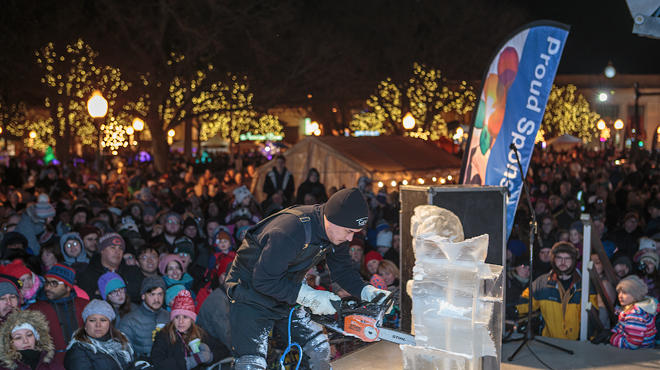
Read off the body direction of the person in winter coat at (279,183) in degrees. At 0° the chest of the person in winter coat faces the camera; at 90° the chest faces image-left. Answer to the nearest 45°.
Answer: approximately 0°

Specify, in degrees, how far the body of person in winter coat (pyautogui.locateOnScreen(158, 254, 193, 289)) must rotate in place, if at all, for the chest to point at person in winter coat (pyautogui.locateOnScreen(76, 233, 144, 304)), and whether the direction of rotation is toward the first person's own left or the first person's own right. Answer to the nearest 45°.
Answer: approximately 135° to the first person's own right

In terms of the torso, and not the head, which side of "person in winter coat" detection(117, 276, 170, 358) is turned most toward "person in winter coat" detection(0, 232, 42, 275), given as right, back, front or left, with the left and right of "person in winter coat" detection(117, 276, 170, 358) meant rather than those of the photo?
back

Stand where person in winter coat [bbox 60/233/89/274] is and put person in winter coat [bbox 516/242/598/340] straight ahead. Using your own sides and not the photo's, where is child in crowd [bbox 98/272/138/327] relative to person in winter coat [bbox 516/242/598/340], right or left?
right

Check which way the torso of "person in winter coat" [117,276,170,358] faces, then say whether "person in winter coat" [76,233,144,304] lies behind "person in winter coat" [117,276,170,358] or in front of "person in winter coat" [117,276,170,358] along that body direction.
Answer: behind

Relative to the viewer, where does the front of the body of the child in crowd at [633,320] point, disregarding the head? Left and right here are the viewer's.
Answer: facing to the left of the viewer

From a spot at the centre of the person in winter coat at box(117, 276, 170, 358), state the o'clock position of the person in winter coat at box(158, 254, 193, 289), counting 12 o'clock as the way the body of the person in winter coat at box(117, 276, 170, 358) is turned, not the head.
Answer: the person in winter coat at box(158, 254, 193, 289) is roughly at 8 o'clock from the person in winter coat at box(117, 276, 170, 358).
